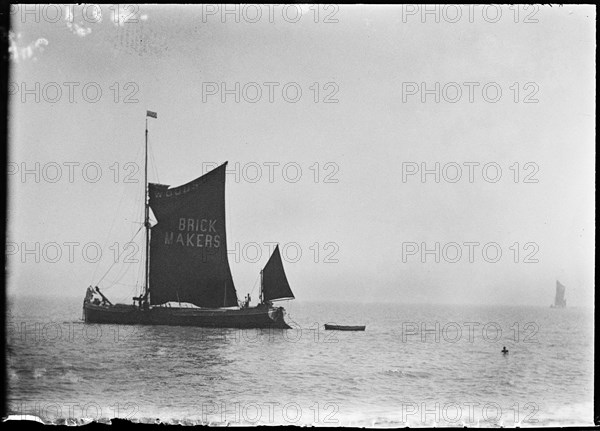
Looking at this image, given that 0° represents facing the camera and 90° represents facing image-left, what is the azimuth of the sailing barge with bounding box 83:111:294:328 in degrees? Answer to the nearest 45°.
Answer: approximately 90°
